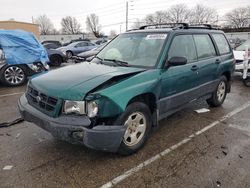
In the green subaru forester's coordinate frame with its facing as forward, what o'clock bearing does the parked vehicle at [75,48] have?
The parked vehicle is roughly at 4 o'clock from the green subaru forester.

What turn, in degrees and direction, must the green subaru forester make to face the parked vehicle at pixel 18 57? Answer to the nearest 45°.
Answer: approximately 90° to its right

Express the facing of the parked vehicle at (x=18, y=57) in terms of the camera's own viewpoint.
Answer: facing to the left of the viewer

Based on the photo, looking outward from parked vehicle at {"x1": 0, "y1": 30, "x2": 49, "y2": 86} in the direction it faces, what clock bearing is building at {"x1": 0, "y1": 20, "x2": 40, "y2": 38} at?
The building is roughly at 3 o'clock from the parked vehicle.

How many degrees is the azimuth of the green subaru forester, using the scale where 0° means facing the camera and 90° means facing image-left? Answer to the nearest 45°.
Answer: approximately 45°
